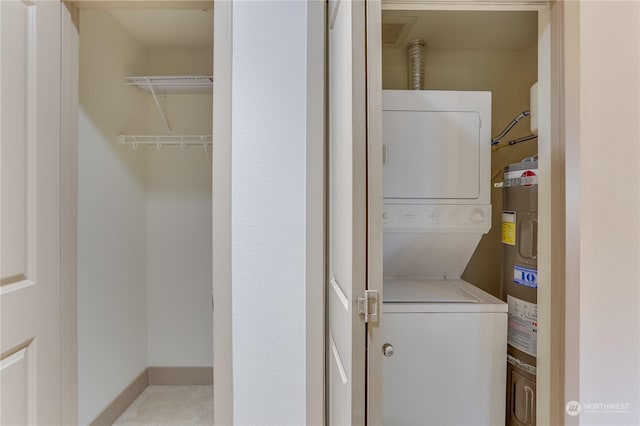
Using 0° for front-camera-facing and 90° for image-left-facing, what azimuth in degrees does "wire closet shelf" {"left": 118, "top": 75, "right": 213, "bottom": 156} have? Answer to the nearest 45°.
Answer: approximately 0°

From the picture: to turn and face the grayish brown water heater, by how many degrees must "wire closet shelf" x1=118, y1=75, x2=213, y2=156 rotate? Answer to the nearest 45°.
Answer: approximately 45° to its left

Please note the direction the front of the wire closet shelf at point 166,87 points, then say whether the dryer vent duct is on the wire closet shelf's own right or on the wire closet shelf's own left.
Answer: on the wire closet shelf's own left

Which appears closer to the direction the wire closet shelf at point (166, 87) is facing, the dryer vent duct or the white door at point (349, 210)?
the white door
